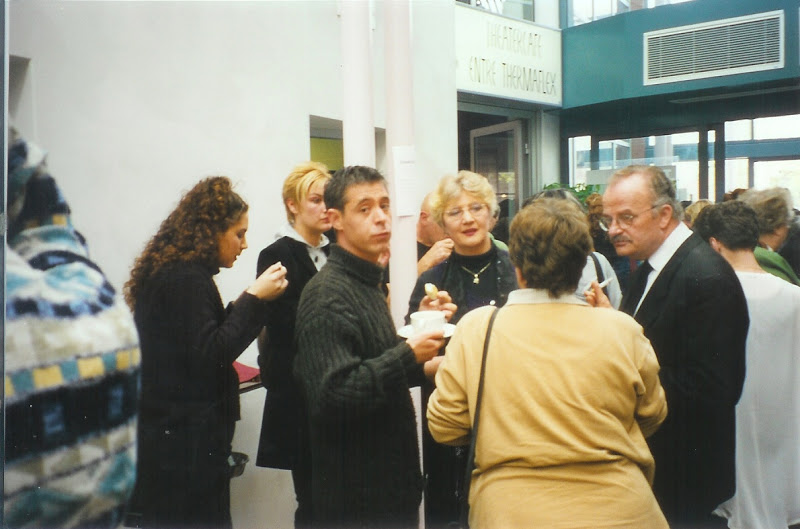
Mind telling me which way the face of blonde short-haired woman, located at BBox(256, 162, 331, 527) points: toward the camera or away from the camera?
toward the camera

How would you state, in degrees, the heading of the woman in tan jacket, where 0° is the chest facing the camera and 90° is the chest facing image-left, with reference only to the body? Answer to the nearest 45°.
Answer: approximately 180°

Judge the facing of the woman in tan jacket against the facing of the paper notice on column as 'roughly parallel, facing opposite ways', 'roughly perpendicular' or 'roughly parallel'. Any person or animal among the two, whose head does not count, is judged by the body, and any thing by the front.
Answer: roughly parallel, facing opposite ways

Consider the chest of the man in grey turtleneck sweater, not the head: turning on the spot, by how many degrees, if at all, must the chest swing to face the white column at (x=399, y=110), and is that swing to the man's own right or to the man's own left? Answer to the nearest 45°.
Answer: approximately 90° to the man's own left

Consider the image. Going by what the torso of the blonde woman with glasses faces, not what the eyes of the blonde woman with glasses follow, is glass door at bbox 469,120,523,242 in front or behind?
behind

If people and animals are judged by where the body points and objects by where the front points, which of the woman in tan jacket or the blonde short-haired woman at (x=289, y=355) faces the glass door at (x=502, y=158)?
the woman in tan jacket

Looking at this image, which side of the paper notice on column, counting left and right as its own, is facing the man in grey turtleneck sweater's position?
front

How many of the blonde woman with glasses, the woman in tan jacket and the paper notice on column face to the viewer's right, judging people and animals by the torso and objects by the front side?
0

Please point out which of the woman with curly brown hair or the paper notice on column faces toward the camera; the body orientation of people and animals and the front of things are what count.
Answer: the paper notice on column

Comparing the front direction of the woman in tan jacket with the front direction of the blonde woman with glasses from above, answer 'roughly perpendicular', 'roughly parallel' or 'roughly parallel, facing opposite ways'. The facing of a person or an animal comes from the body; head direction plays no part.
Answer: roughly parallel, facing opposite ways

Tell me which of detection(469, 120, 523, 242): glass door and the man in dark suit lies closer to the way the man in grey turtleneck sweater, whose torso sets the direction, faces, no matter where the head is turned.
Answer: the man in dark suit

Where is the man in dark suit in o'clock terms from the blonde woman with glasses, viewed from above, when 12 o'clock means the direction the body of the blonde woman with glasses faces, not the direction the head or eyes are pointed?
The man in dark suit is roughly at 10 o'clock from the blonde woman with glasses.

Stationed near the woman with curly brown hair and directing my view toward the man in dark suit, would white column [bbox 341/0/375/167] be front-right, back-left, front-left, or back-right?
front-left

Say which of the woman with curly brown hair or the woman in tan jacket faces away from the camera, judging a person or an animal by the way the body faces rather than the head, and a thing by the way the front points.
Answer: the woman in tan jacket

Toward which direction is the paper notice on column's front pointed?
toward the camera

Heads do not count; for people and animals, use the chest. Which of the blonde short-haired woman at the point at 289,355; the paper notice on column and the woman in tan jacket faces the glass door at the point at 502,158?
the woman in tan jacket
